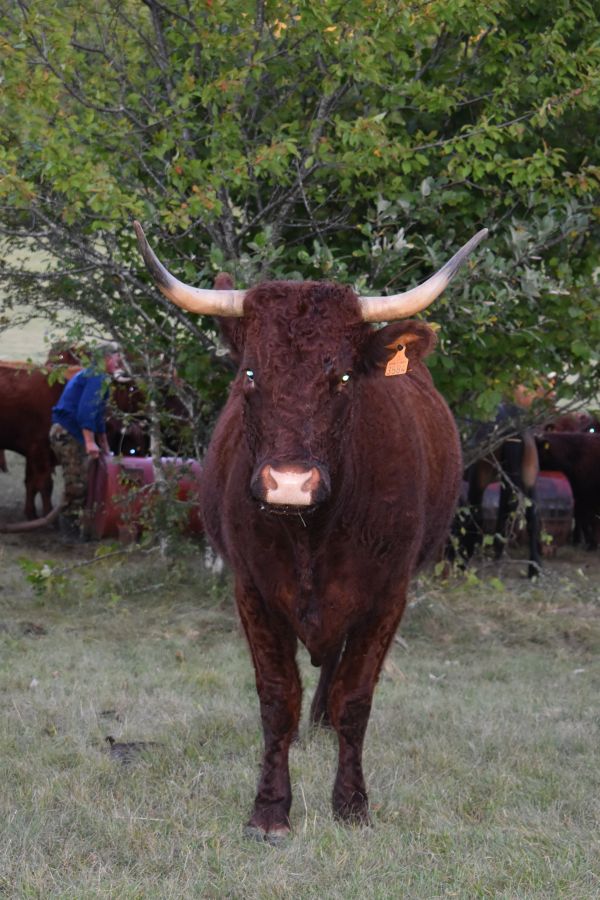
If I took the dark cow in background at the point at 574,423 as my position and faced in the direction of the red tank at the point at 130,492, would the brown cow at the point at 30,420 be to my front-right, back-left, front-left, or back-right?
front-right

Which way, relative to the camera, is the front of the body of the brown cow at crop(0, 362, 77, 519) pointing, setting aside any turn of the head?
to the viewer's right

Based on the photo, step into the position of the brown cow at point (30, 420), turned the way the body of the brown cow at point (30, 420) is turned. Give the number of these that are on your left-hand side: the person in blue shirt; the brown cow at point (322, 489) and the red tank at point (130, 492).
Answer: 0

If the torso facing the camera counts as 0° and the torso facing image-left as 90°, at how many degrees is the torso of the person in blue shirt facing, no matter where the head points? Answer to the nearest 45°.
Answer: approximately 270°

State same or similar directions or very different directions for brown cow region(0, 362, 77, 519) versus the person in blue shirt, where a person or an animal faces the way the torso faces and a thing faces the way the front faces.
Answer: same or similar directions

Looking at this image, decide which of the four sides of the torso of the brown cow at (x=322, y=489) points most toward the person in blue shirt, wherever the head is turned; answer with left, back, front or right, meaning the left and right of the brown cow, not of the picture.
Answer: back

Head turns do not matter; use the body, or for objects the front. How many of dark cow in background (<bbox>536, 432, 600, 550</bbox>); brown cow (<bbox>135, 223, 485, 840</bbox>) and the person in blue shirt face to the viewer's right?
1

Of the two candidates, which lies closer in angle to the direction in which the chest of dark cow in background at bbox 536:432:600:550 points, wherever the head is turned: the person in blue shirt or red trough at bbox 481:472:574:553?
the person in blue shirt

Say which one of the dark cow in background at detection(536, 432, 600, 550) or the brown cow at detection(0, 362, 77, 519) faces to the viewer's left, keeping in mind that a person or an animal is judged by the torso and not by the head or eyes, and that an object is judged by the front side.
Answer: the dark cow in background

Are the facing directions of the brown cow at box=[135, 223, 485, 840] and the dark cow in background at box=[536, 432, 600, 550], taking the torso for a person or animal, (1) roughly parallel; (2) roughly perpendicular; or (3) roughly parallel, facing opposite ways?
roughly perpendicular

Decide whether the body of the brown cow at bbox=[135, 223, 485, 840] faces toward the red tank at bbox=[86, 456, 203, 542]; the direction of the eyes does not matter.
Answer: no

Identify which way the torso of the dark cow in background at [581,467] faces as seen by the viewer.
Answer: to the viewer's left

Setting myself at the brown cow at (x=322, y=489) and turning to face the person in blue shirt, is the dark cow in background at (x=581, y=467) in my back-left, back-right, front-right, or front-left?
front-right

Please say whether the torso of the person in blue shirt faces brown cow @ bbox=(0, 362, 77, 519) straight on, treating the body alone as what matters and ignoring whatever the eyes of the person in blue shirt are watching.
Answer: no

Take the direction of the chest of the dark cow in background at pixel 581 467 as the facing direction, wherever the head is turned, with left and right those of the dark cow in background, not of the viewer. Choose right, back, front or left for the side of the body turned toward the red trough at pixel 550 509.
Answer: left

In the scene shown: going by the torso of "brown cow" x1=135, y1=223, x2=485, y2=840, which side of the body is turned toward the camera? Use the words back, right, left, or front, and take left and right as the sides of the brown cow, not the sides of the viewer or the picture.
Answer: front
